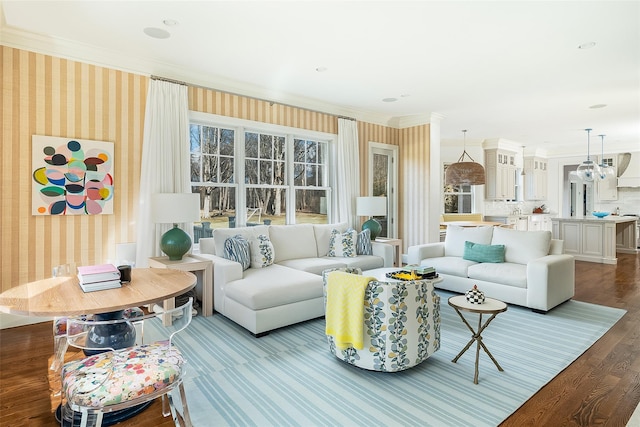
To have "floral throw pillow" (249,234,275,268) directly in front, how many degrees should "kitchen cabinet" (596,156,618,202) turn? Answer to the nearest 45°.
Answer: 0° — it already faces it

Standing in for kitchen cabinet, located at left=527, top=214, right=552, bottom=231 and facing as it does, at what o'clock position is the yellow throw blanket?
The yellow throw blanket is roughly at 12 o'clock from the kitchen cabinet.

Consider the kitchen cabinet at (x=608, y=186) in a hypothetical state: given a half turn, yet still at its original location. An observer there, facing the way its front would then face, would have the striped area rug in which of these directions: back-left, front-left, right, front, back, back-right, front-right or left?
back

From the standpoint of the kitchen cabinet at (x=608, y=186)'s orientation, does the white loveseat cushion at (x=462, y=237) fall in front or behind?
in front

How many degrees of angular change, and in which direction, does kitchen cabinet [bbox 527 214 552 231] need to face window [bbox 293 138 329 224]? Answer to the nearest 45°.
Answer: approximately 45° to its right

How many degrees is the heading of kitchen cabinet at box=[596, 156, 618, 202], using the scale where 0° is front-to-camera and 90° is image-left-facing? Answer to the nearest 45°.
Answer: approximately 0°

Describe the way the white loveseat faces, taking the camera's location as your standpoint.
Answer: facing the viewer and to the left of the viewer

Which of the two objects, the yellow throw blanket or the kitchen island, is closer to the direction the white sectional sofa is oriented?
the yellow throw blanket

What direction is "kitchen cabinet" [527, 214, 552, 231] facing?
toward the camera

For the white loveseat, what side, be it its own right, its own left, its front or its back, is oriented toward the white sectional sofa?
front

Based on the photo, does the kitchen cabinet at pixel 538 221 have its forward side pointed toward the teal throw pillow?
yes

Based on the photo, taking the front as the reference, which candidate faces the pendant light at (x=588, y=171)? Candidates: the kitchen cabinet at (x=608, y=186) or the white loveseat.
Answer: the kitchen cabinet

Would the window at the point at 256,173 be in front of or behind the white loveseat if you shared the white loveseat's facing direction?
in front

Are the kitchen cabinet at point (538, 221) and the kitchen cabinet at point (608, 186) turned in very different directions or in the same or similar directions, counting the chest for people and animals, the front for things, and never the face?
same or similar directions
